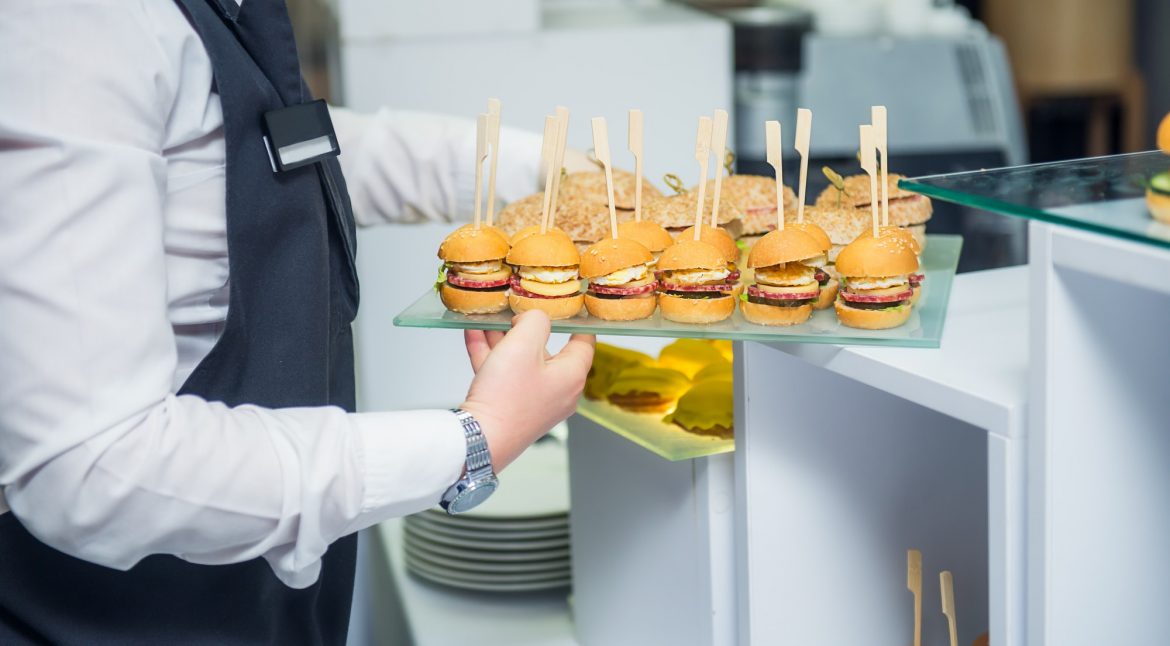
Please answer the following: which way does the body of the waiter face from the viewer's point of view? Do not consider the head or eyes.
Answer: to the viewer's right

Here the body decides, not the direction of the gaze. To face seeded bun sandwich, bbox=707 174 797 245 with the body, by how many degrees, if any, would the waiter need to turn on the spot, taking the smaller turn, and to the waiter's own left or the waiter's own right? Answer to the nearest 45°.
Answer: approximately 45° to the waiter's own left
